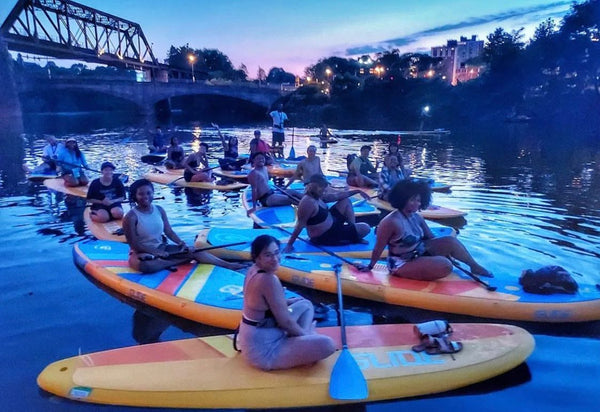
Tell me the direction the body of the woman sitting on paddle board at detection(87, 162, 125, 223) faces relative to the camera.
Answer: toward the camera

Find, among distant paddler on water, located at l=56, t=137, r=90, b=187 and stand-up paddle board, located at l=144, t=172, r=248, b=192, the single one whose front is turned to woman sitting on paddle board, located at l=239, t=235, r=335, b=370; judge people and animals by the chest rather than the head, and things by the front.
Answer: the distant paddler on water

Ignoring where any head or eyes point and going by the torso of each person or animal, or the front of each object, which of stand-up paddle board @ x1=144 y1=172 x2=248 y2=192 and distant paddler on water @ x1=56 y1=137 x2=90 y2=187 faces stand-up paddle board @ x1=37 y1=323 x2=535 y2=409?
the distant paddler on water

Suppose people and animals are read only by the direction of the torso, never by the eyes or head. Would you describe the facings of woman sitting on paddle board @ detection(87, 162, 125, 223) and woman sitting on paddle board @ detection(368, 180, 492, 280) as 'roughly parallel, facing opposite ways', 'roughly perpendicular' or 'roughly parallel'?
roughly parallel

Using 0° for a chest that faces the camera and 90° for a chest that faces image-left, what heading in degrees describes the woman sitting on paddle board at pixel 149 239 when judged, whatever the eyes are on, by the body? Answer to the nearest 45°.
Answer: approximately 315°

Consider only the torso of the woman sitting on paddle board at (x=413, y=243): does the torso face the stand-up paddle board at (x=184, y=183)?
no

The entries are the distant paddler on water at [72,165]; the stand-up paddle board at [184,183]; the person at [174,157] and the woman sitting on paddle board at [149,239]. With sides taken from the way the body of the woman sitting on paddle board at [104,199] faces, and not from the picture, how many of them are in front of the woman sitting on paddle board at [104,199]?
1

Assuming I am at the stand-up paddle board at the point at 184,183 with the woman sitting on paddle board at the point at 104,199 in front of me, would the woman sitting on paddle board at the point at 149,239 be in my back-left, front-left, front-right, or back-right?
front-left

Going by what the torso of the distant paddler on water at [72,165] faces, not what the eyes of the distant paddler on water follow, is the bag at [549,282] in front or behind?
in front

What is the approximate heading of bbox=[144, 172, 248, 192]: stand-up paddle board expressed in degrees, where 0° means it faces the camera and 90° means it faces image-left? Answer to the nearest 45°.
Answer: approximately 90°

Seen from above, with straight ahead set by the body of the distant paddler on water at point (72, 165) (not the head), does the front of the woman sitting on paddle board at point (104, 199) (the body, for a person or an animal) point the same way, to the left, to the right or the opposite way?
the same way
